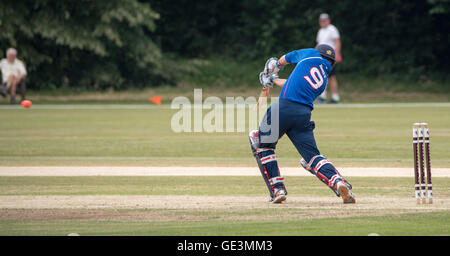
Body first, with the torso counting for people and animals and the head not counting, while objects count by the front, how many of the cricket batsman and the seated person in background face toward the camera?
1

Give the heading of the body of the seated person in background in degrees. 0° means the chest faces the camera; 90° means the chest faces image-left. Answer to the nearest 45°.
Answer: approximately 0°

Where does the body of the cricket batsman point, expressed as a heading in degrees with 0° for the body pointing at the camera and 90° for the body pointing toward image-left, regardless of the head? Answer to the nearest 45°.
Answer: approximately 135°

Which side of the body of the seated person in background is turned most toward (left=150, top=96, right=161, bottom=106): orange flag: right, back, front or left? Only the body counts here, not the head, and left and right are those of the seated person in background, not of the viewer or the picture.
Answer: left

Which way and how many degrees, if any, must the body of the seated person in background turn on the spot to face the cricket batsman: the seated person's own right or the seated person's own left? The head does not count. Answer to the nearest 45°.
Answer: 0° — they already face them

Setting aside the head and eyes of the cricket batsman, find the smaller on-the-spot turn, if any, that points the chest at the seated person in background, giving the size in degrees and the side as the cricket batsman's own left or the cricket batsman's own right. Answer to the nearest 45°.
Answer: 0° — they already face them
